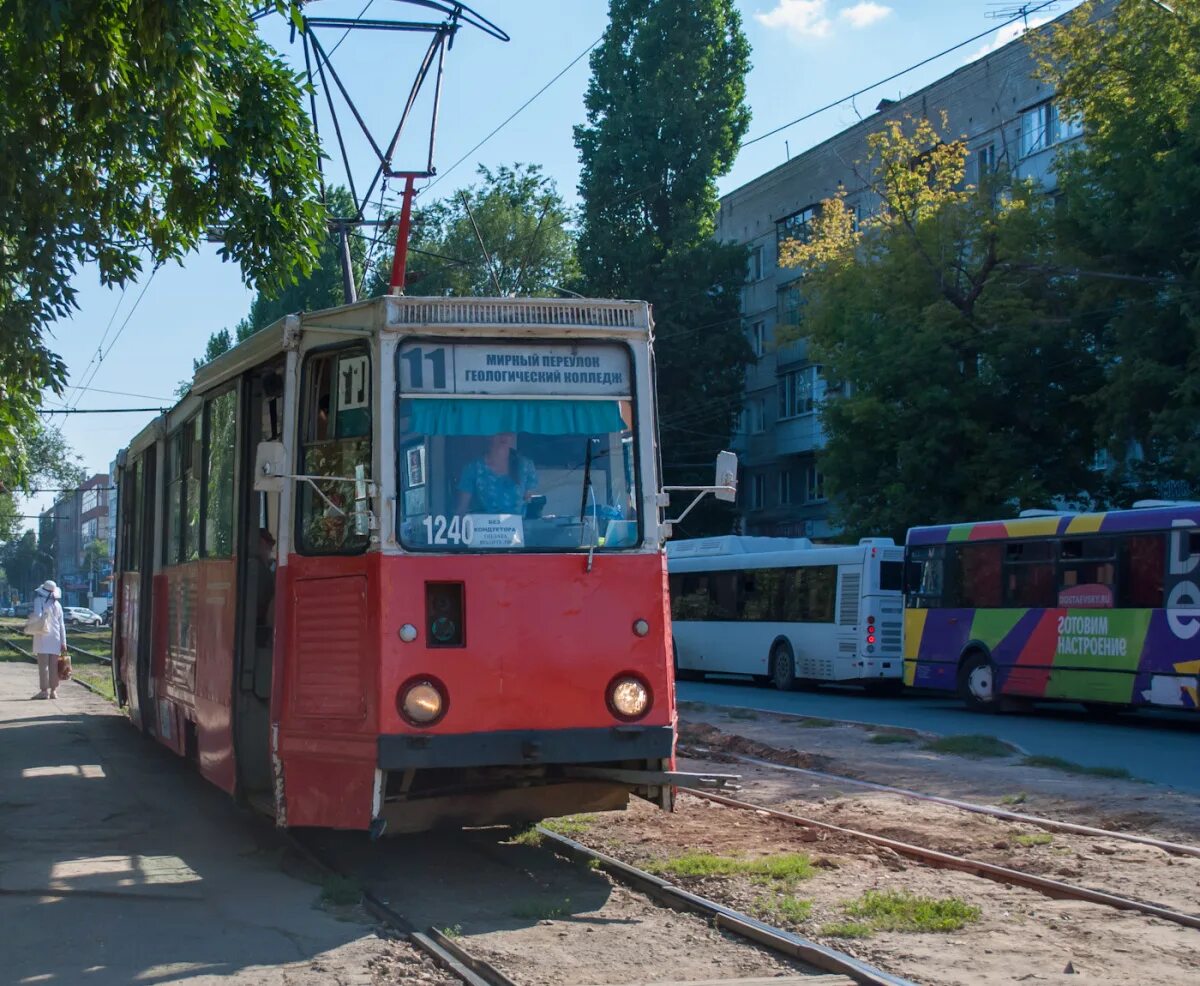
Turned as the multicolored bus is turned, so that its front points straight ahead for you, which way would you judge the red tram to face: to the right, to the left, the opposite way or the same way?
the opposite way

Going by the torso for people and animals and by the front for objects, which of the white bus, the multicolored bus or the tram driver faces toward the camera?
the tram driver

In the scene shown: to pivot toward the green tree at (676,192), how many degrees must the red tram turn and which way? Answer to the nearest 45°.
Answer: approximately 135° to its left

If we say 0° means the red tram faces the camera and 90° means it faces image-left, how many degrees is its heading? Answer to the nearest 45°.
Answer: approximately 315°

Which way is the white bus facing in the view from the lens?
facing away from the viewer and to the left of the viewer

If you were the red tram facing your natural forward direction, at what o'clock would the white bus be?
The white bus is roughly at 8 o'clock from the red tram.

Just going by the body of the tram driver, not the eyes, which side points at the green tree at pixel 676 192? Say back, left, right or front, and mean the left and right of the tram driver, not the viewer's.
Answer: back

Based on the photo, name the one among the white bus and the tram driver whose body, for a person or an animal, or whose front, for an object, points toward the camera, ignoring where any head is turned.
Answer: the tram driver

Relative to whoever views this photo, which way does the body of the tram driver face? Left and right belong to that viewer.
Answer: facing the viewer

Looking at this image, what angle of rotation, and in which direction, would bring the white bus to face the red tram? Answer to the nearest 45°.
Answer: approximately 135° to its left

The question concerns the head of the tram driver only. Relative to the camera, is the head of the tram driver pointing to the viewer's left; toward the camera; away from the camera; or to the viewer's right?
toward the camera

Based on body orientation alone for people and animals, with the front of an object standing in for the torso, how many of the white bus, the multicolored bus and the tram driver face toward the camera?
1

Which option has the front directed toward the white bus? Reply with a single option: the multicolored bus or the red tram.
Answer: the multicolored bus

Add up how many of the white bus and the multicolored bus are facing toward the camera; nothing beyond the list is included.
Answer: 0

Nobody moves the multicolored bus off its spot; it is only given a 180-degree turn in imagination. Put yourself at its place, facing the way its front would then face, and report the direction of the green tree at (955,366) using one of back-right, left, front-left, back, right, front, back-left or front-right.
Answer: back-left

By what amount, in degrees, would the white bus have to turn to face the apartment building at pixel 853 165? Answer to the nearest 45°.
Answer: approximately 45° to its right

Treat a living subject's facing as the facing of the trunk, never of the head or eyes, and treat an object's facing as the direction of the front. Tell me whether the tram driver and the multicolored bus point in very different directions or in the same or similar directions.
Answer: very different directions

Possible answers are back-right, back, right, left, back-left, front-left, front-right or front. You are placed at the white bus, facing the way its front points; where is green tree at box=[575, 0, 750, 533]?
front-right

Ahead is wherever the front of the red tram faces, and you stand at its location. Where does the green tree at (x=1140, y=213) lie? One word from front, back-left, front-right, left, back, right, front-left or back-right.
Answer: left

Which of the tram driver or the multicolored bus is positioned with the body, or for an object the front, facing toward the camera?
the tram driver

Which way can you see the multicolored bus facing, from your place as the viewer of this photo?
facing away from the viewer and to the left of the viewer
